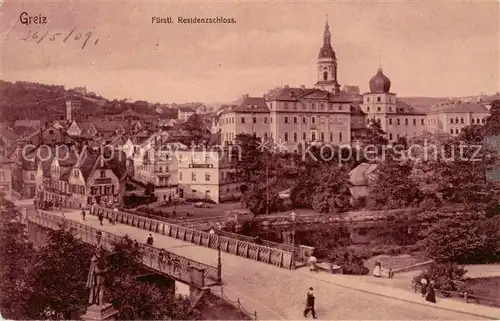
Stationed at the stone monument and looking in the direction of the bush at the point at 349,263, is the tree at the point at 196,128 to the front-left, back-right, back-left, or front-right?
front-left

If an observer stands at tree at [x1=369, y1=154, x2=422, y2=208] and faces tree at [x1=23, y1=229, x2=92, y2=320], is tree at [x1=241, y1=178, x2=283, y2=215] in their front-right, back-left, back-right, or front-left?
front-right

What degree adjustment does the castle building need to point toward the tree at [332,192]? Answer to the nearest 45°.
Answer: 0° — it already faces it

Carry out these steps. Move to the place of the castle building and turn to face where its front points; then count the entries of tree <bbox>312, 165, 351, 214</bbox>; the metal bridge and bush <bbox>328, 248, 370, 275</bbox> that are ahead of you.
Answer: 3

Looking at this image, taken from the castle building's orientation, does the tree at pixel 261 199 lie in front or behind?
in front

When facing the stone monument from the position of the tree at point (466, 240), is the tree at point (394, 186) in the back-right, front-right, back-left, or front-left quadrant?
back-right

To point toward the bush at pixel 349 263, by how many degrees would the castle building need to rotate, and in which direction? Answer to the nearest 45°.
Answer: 0° — it already faces it

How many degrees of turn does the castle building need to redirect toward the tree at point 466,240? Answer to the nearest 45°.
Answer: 0° — it already faces it

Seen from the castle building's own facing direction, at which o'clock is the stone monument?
The stone monument is roughly at 12 o'clock from the castle building.

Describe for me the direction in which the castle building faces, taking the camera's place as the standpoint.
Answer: facing the viewer

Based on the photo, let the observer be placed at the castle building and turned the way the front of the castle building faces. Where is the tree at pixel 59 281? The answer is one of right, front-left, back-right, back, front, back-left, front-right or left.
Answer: front

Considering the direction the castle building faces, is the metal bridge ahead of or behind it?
ahead

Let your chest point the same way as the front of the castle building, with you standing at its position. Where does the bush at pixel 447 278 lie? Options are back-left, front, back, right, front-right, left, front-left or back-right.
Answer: front
